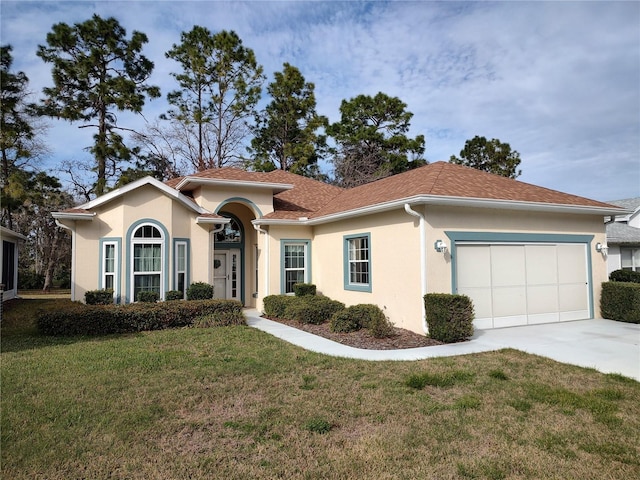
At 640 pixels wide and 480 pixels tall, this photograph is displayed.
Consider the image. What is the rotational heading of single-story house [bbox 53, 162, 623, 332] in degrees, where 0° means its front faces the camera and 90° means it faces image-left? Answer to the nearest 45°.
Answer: approximately 0°

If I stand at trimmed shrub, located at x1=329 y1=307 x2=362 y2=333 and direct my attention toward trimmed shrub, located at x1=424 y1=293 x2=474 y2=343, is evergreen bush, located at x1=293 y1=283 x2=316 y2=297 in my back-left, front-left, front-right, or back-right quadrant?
back-left

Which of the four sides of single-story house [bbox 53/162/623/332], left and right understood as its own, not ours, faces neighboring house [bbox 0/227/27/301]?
right

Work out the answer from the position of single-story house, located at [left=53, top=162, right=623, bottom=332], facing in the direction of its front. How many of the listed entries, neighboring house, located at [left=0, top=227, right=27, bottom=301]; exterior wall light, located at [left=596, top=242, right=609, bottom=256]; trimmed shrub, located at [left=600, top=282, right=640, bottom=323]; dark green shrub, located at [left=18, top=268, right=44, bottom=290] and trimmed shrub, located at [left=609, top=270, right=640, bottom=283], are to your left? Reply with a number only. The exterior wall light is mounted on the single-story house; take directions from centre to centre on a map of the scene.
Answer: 3

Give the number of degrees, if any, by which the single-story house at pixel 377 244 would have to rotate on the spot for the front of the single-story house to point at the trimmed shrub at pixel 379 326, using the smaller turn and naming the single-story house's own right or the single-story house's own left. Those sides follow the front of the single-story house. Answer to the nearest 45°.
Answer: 0° — it already faces it

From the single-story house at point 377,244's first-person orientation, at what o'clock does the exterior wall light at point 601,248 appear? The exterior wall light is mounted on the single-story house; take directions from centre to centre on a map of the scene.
The exterior wall light is roughly at 9 o'clock from the single-story house.

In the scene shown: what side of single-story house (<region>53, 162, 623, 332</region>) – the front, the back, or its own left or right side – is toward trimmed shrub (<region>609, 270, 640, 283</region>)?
left

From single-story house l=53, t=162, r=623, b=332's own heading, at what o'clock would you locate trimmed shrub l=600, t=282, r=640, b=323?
The trimmed shrub is roughly at 9 o'clock from the single-story house.

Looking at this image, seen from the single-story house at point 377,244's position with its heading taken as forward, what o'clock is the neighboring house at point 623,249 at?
The neighboring house is roughly at 8 o'clock from the single-story house.
